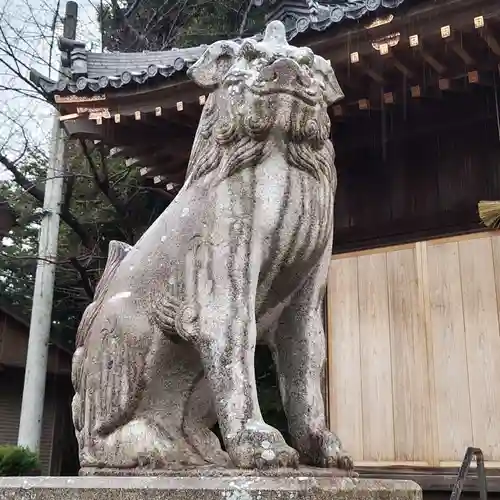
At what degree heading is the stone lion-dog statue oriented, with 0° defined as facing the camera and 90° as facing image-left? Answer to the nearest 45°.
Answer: approximately 315°

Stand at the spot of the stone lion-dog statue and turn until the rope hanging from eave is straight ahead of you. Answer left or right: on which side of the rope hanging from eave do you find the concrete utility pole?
left

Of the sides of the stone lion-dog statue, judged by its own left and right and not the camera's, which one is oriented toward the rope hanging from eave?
left
